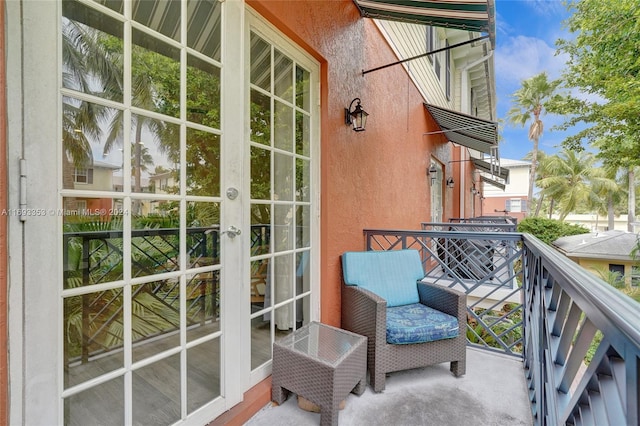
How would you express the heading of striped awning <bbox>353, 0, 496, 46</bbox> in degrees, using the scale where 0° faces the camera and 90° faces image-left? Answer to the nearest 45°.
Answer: approximately 270°

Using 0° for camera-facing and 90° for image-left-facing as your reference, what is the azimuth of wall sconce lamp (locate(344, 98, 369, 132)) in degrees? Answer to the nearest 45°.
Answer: approximately 315°

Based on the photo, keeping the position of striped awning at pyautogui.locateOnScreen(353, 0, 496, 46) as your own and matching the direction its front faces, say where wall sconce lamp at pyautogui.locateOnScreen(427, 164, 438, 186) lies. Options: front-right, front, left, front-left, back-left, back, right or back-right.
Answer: left

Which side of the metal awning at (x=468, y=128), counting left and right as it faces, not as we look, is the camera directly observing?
right

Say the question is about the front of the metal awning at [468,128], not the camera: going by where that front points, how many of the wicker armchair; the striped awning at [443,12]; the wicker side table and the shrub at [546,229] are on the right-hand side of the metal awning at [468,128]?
3

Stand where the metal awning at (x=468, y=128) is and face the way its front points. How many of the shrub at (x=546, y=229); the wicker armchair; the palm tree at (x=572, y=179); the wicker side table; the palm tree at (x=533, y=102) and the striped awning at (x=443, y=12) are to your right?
3

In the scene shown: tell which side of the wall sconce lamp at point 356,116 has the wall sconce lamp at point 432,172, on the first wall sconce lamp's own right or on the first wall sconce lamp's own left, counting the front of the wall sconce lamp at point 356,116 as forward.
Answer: on the first wall sconce lamp's own left

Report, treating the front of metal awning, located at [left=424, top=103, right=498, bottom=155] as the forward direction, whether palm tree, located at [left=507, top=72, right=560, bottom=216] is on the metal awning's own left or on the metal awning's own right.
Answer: on the metal awning's own left
